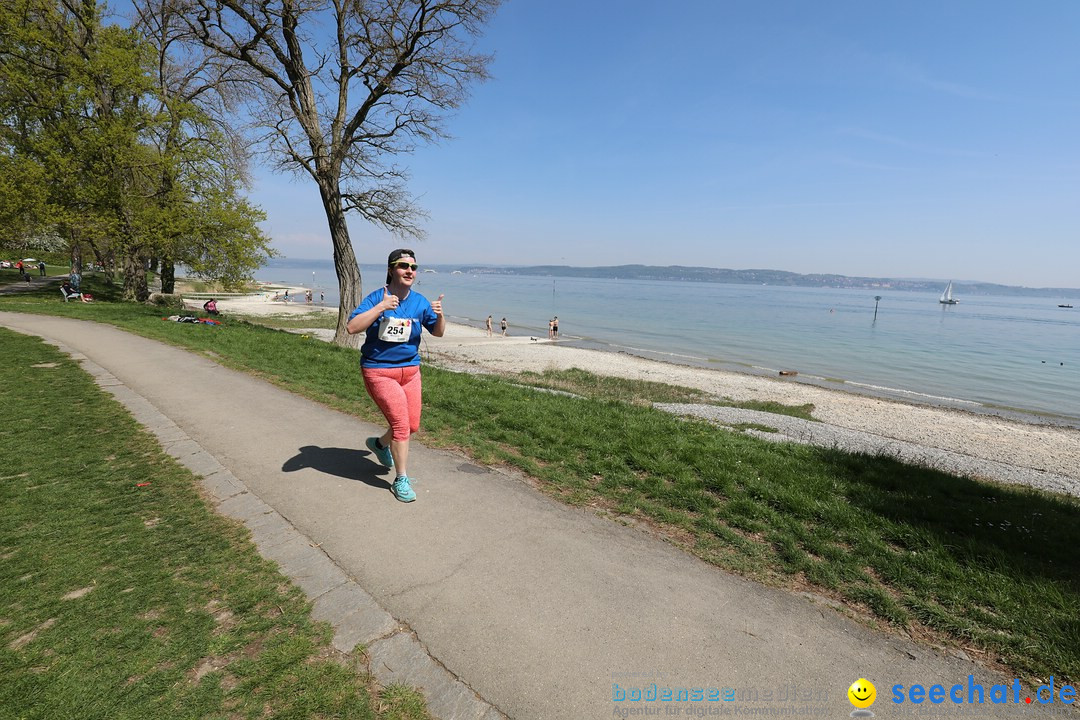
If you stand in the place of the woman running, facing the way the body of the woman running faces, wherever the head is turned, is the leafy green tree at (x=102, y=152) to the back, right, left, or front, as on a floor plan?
back

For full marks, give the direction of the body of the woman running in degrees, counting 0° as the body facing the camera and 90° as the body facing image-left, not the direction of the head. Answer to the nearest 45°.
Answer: approximately 315°
